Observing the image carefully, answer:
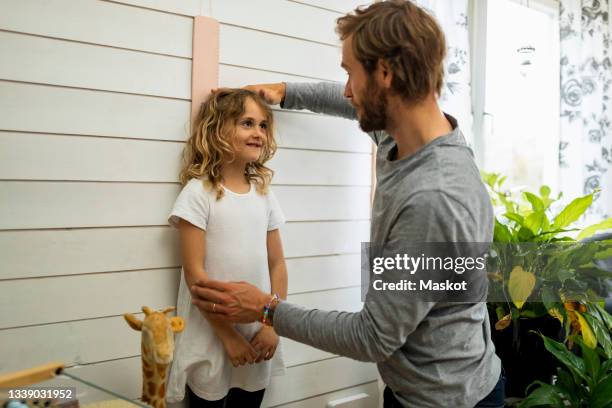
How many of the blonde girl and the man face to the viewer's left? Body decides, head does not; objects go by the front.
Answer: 1

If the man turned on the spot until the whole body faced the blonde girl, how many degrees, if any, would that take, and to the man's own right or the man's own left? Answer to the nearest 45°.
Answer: approximately 45° to the man's own right

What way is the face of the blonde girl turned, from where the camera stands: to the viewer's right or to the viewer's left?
to the viewer's right

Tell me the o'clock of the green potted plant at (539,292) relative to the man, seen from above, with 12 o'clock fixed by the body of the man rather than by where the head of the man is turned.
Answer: The green potted plant is roughly at 4 o'clock from the man.

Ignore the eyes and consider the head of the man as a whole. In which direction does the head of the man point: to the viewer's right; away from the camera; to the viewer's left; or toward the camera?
to the viewer's left

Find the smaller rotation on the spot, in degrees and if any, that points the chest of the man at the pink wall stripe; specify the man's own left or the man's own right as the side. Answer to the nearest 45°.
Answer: approximately 45° to the man's own right

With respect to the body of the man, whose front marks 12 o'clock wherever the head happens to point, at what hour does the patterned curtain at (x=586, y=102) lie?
The patterned curtain is roughly at 4 o'clock from the man.

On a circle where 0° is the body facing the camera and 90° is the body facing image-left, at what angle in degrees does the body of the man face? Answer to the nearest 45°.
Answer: approximately 90°

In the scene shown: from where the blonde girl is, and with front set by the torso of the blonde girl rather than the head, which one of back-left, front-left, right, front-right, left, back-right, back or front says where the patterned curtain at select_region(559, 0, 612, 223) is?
left

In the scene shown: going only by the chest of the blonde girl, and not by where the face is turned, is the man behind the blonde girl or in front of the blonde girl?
in front

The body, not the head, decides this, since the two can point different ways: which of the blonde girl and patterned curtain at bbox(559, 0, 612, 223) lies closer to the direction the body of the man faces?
the blonde girl

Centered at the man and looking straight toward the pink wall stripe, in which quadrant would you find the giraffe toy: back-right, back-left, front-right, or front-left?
front-left

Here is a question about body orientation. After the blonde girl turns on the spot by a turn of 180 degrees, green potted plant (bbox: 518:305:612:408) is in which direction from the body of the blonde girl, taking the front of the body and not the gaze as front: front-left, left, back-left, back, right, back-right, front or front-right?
back-right

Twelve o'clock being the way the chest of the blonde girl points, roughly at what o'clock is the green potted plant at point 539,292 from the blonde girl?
The green potted plant is roughly at 10 o'clock from the blonde girl.

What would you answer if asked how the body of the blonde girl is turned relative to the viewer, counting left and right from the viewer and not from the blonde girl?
facing the viewer and to the right of the viewer
